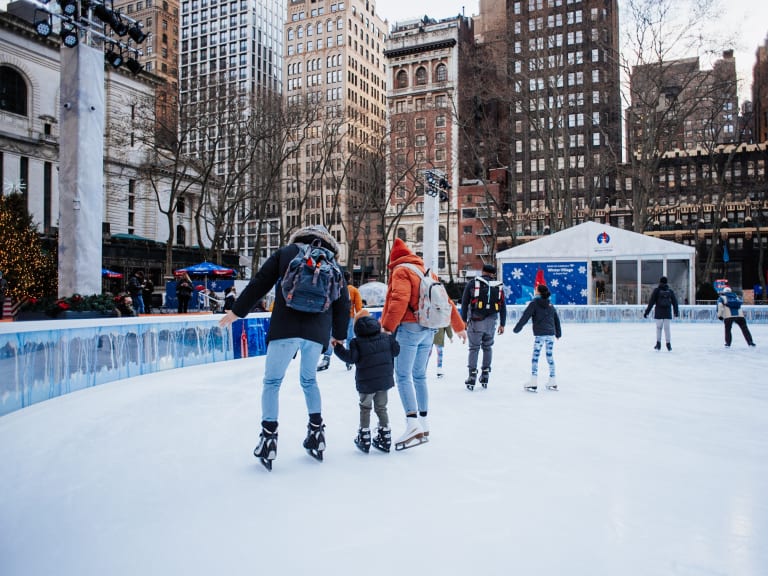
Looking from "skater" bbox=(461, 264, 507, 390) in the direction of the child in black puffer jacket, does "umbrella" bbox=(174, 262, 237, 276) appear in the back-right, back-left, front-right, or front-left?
back-right

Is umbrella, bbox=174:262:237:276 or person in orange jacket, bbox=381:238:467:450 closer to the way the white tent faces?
the person in orange jacket

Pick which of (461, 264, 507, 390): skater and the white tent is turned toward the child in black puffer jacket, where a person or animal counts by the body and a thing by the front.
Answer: the white tent

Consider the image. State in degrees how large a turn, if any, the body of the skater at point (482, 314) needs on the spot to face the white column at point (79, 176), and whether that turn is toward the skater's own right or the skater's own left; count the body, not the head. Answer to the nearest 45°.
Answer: approximately 90° to the skater's own left

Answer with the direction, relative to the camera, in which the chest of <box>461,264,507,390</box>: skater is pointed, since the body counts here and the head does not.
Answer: away from the camera

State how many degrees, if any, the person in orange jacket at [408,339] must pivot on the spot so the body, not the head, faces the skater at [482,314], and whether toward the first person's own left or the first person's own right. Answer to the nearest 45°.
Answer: approximately 45° to the first person's own right

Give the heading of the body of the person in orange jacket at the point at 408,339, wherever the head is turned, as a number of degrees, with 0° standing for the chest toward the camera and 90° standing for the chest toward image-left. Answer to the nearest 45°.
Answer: approximately 135°

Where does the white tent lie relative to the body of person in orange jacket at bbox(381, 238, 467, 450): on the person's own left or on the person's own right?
on the person's own right

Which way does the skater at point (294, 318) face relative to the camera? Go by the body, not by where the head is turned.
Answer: away from the camera

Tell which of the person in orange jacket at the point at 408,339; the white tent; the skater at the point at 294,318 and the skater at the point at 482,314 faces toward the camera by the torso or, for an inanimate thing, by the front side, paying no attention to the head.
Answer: the white tent

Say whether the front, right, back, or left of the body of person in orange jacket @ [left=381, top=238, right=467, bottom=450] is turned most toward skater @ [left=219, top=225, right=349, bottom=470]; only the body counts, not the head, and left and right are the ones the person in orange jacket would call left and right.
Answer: left

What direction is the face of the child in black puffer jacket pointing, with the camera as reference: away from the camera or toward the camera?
away from the camera

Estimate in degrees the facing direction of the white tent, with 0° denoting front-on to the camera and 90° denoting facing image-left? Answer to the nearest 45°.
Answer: approximately 0°
